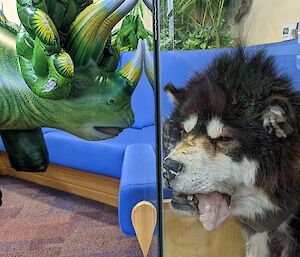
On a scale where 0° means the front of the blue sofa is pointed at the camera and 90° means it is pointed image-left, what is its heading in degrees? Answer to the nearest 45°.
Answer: approximately 45°

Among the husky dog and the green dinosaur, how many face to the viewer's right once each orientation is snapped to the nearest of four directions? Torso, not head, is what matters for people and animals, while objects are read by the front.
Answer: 1

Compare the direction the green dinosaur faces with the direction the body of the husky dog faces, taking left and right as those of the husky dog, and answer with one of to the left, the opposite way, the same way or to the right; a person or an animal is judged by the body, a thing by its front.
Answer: the opposite way

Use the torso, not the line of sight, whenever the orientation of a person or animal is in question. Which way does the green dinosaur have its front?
to the viewer's right

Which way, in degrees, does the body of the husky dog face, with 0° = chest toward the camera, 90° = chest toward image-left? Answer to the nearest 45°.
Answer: approximately 45°

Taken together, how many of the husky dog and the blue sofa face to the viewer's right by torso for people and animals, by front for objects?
0
